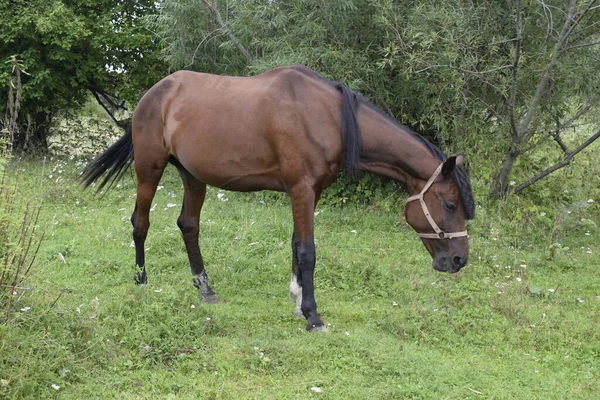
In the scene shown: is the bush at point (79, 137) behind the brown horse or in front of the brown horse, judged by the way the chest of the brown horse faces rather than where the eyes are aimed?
behind

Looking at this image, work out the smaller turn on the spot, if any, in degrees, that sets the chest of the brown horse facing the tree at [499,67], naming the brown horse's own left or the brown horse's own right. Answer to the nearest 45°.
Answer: approximately 90° to the brown horse's own left

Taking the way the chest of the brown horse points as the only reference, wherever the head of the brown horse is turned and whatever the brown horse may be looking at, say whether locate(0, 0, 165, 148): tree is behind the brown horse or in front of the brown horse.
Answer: behind

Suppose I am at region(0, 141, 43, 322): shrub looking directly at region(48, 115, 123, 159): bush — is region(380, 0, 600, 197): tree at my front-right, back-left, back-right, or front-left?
front-right

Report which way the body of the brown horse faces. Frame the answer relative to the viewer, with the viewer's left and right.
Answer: facing the viewer and to the right of the viewer

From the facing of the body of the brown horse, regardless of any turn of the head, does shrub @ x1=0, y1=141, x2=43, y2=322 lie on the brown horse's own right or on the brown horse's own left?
on the brown horse's own right

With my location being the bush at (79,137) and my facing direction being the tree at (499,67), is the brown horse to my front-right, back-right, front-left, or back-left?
front-right
